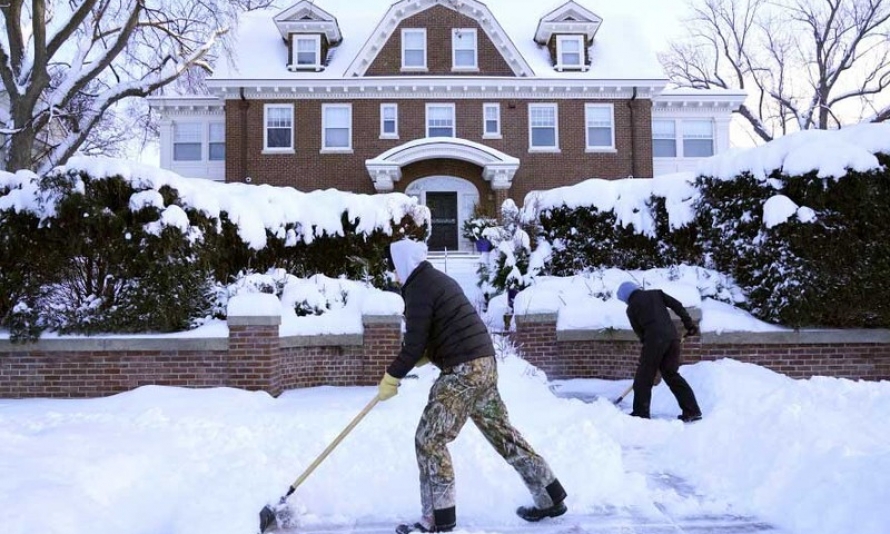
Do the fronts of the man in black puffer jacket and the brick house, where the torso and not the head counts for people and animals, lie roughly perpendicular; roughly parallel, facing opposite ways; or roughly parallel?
roughly perpendicular

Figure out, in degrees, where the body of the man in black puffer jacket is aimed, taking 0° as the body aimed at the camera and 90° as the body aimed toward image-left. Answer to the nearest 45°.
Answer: approximately 90°

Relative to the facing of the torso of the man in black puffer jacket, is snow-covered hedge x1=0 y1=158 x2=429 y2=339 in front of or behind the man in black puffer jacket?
in front

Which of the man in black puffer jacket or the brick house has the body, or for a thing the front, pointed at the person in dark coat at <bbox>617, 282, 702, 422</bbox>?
the brick house

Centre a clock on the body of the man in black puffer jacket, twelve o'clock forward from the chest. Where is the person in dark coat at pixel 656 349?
The person in dark coat is roughly at 4 o'clock from the man in black puffer jacket.

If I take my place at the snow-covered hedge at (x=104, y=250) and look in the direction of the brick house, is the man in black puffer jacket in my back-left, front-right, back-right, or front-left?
back-right

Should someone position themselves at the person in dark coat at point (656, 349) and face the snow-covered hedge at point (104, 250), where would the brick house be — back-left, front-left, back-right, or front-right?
front-right

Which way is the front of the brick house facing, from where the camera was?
facing the viewer

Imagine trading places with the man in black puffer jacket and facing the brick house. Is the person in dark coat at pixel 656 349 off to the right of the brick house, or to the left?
right

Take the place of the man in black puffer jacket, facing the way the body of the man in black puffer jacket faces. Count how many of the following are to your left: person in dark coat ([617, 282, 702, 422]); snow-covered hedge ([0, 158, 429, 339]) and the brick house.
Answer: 0

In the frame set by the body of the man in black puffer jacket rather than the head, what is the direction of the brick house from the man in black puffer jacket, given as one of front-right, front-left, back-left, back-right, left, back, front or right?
right

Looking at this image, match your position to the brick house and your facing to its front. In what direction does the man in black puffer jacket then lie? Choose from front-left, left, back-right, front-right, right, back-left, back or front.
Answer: front

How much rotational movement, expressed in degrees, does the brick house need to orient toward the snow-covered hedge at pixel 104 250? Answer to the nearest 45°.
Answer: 0° — it already faces it

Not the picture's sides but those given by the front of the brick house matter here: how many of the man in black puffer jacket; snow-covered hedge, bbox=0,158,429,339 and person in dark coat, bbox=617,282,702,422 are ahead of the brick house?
3

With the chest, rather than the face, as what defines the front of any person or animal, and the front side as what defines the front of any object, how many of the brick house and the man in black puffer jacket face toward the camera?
1
